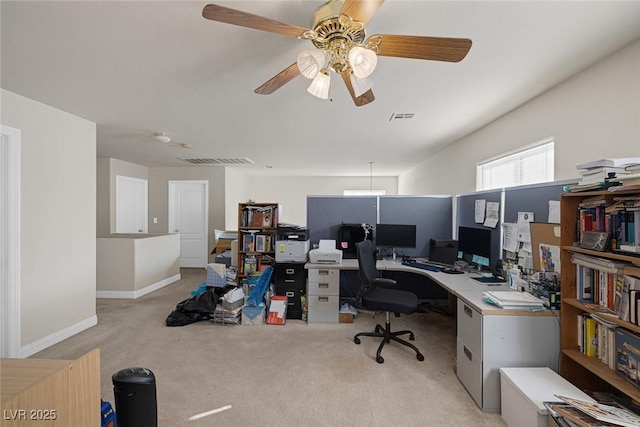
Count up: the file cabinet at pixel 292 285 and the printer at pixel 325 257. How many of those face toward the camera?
2

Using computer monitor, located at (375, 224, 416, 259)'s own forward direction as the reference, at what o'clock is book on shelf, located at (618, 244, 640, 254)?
The book on shelf is roughly at 11 o'clock from the computer monitor.

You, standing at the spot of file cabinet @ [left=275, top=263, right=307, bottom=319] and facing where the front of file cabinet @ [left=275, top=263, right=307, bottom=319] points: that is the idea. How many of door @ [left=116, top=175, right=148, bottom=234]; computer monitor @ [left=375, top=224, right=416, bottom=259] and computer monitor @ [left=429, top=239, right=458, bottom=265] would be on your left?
2

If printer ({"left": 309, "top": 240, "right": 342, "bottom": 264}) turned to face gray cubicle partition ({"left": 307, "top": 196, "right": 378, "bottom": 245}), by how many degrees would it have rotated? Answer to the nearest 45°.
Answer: approximately 180°
